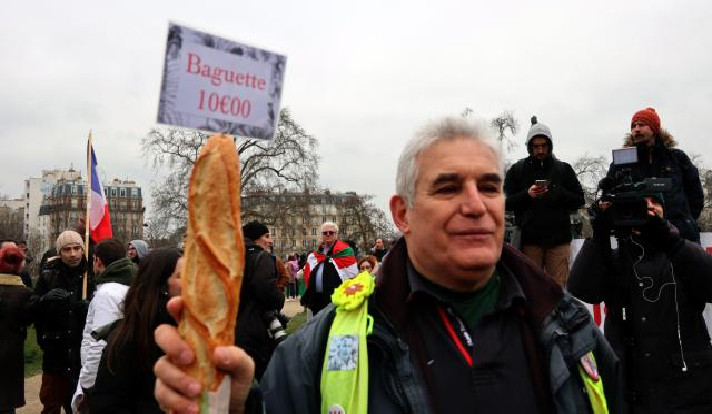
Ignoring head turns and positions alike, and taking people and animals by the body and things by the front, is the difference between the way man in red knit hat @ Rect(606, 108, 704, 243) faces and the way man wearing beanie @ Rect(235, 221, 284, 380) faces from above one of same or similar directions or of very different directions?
very different directions

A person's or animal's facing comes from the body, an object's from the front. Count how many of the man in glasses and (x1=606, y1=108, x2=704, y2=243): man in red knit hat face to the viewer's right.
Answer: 0

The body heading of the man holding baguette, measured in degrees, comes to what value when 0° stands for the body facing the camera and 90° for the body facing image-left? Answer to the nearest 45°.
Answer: approximately 315°

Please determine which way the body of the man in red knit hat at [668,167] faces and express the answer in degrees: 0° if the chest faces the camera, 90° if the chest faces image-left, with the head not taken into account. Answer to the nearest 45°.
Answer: approximately 45°

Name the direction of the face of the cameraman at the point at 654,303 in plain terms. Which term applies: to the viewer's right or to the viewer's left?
to the viewer's left

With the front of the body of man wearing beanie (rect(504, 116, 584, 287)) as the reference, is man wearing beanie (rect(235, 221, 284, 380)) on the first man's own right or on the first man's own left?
on the first man's own right

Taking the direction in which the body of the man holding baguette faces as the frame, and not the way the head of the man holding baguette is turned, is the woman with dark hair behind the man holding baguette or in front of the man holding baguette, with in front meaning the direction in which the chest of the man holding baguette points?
behind

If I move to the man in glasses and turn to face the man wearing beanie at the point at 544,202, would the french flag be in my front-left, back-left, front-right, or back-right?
back-right

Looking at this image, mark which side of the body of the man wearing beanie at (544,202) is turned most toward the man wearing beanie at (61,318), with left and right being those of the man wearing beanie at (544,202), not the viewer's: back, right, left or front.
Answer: right
